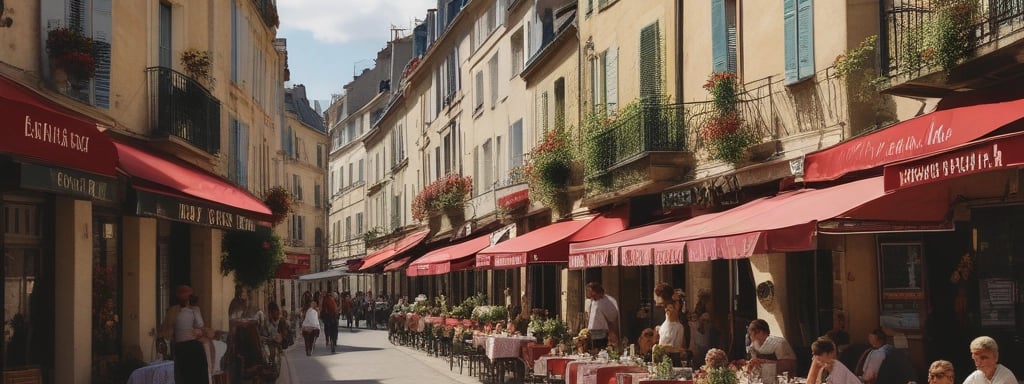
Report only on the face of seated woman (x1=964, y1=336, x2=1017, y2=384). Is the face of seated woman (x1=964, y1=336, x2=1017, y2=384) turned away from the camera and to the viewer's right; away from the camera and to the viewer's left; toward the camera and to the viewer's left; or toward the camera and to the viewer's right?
toward the camera and to the viewer's left

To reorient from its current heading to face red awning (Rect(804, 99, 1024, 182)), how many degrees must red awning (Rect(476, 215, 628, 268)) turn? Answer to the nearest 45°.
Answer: approximately 45° to its left

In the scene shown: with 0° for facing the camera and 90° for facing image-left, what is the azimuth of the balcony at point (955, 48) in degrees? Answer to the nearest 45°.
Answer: approximately 45°

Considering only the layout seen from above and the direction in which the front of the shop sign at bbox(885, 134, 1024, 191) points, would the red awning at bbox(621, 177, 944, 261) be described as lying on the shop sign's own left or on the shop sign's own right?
on the shop sign's own right

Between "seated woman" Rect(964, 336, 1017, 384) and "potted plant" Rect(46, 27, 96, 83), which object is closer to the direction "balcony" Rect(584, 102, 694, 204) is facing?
the potted plant

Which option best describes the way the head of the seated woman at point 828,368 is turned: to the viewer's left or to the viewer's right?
to the viewer's left

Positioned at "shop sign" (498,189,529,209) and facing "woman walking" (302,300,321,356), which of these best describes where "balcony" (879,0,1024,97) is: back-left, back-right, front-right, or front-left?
front-left

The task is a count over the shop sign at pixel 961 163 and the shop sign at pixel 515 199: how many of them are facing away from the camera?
0

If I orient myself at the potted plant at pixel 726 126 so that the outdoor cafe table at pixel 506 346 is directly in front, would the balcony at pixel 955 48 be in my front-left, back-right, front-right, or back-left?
back-left
